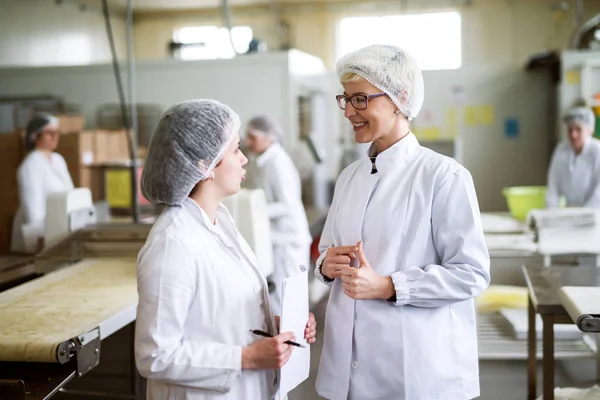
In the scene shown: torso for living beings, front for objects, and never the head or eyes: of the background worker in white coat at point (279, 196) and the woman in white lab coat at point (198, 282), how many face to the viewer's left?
1

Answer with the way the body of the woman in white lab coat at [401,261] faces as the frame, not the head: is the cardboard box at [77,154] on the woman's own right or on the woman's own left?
on the woman's own right

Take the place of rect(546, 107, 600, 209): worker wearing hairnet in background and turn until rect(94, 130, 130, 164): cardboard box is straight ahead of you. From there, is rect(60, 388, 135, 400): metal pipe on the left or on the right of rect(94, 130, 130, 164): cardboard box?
left

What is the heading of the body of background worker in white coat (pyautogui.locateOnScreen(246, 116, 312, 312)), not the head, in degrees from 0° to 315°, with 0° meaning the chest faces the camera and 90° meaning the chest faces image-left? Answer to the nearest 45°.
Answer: approximately 90°

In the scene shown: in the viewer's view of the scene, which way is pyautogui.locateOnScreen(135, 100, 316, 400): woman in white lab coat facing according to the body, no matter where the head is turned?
to the viewer's right

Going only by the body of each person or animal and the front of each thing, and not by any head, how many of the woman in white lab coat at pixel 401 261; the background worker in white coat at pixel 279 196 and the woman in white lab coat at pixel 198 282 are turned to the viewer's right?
1

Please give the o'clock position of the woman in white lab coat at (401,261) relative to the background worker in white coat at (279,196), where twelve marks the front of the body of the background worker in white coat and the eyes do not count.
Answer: The woman in white lab coat is roughly at 9 o'clock from the background worker in white coat.

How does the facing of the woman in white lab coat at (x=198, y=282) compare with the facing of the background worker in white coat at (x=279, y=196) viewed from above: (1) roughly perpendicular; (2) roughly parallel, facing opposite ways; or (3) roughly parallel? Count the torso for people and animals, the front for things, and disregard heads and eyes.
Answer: roughly parallel, facing opposite ways

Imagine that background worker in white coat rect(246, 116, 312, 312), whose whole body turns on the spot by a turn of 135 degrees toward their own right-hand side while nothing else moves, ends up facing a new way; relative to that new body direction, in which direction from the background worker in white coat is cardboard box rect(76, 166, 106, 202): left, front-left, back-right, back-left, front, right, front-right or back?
left

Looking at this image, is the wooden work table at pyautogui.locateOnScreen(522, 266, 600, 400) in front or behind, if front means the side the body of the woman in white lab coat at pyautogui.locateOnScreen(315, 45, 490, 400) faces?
behind

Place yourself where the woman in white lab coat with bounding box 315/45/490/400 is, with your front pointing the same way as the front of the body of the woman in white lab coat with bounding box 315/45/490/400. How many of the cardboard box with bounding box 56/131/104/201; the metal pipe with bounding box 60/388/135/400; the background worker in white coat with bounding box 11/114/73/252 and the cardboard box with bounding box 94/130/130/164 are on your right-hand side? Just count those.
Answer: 4

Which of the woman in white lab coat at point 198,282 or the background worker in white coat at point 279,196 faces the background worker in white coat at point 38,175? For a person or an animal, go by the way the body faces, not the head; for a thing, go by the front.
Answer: the background worker in white coat at point 279,196

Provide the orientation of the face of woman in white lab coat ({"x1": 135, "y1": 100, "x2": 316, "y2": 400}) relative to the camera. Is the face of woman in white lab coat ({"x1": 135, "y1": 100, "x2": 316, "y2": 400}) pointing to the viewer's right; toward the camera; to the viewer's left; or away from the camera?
to the viewer's right

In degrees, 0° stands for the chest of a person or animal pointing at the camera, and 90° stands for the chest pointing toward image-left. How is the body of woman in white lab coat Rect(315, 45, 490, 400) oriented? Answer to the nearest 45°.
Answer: approximately 45°

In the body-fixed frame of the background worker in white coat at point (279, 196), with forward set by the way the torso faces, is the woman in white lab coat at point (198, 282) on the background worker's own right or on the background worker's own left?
on the background worker's own left

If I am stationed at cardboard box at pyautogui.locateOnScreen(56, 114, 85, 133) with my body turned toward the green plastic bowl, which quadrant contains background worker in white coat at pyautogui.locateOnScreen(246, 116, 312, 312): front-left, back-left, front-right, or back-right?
front-right

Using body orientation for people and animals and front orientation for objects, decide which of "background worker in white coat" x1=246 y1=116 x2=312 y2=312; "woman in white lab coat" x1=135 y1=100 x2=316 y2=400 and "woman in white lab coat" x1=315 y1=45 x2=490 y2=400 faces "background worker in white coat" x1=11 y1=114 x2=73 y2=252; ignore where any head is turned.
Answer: "background worker in white coat" x1=246 y1=116 x2=312 y2=312

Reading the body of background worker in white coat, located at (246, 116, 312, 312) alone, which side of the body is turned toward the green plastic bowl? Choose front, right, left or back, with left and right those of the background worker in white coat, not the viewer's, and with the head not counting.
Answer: back

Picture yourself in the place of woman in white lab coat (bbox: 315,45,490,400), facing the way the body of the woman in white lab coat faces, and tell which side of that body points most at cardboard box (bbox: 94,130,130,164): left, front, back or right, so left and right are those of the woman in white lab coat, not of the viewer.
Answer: right
